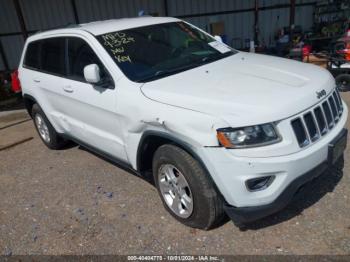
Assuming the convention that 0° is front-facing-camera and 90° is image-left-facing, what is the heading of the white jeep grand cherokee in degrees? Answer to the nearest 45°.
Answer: approximately 315°

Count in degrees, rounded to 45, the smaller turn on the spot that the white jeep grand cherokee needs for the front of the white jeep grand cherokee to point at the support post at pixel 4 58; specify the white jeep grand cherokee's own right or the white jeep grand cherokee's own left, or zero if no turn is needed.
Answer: approximately 180°

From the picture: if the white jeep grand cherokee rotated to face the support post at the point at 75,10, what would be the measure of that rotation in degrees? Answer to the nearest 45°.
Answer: approximately 135° to its left
